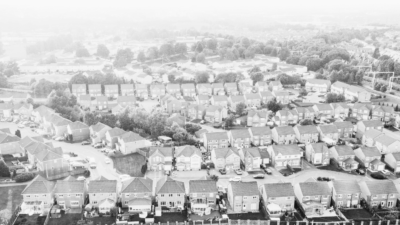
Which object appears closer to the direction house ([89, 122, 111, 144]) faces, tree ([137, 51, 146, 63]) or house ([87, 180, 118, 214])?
the house

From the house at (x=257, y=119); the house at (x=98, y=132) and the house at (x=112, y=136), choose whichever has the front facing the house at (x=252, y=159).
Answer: the house at (x=257, y=119)

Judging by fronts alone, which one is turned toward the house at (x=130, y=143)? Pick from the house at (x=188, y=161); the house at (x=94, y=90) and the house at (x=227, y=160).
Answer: the house at (x=94, y=90)

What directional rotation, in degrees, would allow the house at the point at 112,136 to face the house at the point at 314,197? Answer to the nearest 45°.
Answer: approximately 90° to its left

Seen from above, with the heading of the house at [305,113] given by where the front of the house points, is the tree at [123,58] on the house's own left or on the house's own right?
on the house's own right

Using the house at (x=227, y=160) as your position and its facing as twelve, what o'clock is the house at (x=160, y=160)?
the house at (x=160, y=160) is roughly at 3 o'clock from the house at (x=227, y=160).

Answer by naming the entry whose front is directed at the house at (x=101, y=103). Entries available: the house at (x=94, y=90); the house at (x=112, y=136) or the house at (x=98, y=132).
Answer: the house at (x=94, y=90)

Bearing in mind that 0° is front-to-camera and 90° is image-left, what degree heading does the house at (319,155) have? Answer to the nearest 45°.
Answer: approximately 0°

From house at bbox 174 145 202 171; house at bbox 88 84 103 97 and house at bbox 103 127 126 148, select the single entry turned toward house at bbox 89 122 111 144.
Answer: house at bbox 88 84 103 97

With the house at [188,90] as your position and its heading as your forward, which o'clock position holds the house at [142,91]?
the house at [142,91] is roughly at 3 o'clock from the house at [188,90].
